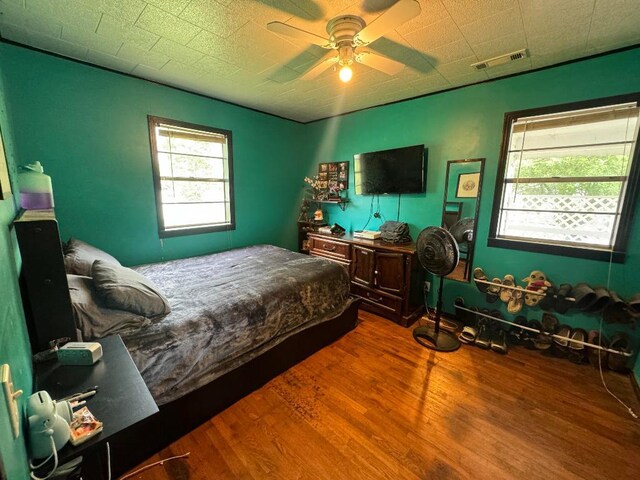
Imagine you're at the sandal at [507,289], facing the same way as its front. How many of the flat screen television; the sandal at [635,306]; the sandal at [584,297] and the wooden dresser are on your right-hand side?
2

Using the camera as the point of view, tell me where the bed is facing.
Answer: facing away from the viewer and to the right of the viewer

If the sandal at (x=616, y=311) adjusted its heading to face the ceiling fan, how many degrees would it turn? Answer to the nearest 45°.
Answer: approximately 135° to its left

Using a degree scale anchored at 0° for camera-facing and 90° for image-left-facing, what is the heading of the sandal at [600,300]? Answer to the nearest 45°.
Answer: approximately 45°
